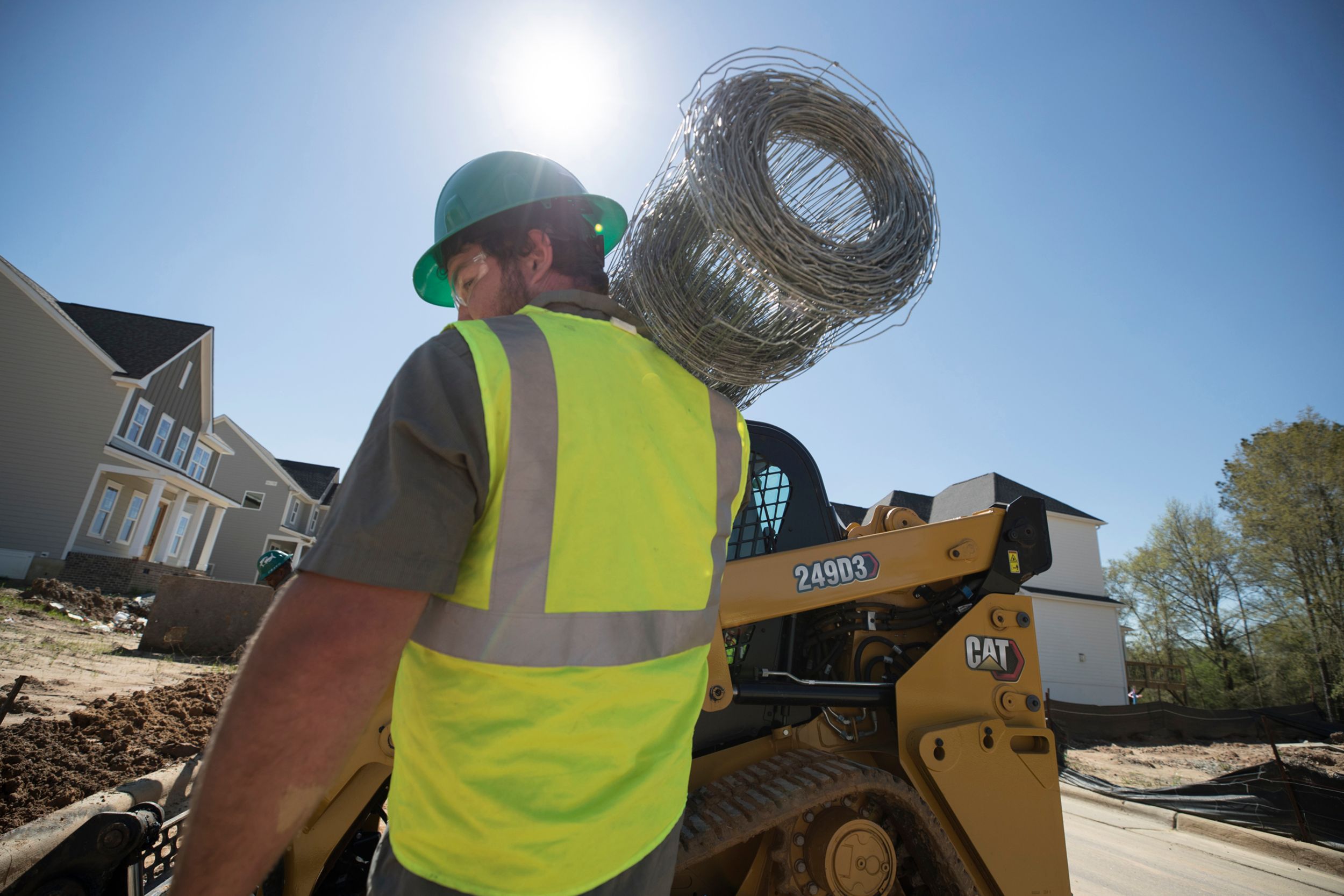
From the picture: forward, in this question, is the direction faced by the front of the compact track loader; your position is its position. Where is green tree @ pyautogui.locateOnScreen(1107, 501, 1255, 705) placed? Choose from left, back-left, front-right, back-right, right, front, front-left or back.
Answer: back-right

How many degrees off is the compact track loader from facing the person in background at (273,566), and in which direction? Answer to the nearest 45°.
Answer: approximately 45° to its right

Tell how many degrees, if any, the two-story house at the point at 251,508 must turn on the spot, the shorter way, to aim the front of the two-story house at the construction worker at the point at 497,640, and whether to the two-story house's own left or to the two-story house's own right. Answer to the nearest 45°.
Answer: approximately 45° to the two-story house's own right

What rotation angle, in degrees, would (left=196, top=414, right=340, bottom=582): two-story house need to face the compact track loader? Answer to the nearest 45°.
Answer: approximately 45° to its right

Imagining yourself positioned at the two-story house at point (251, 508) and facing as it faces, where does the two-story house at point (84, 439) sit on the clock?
the two-story house at point (84, 439) is roughly at 2 o'clock from the two-story house at point (251, 508).

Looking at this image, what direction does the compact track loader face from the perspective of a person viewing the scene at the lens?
facing to the left of the viewer

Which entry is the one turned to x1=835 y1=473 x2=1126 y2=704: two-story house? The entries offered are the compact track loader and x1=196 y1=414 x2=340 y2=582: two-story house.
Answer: x1=196 y1=414 x2=340 y2=582: two-story house

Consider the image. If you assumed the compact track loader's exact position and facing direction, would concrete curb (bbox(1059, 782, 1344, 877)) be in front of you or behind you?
behind

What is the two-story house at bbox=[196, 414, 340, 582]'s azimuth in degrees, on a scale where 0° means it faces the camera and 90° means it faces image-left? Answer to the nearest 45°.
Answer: approximately 315°
